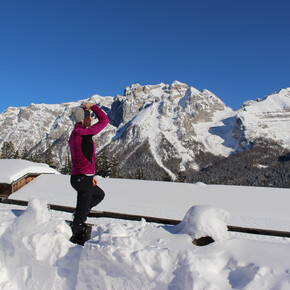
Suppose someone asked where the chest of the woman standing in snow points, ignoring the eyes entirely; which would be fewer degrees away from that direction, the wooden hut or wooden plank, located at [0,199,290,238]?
the wooden plank

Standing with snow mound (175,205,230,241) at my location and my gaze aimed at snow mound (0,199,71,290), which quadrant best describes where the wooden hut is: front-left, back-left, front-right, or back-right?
front-right

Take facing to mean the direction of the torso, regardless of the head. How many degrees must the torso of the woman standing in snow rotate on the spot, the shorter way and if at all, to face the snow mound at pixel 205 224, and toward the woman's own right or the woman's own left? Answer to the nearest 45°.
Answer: approximately 45° to the woman's own right

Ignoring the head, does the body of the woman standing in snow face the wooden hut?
no

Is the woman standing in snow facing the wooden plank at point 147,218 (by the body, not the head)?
no

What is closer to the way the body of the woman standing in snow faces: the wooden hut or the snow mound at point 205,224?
the snow mound
